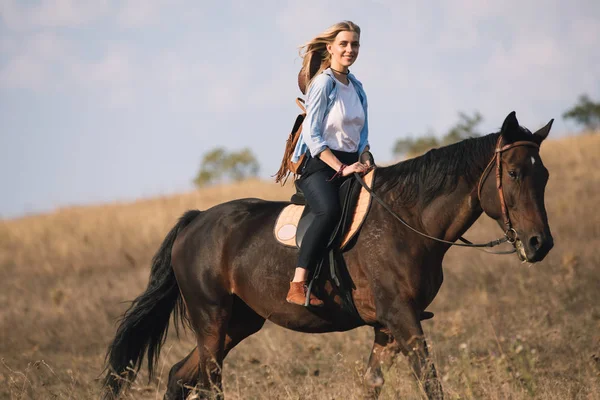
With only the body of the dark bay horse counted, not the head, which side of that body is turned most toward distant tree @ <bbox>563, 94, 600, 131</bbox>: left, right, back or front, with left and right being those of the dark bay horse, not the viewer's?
left

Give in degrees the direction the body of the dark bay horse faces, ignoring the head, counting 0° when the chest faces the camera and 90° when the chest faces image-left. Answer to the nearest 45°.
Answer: approximately 270°

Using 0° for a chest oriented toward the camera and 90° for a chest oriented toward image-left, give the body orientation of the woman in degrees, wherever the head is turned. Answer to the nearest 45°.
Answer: approximately 315°

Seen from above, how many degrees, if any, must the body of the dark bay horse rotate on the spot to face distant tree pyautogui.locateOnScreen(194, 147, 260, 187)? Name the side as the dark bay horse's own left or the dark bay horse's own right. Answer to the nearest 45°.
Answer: approximately 90° to the dark bay horse's own left

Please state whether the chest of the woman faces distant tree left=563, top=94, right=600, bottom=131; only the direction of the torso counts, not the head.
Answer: no
